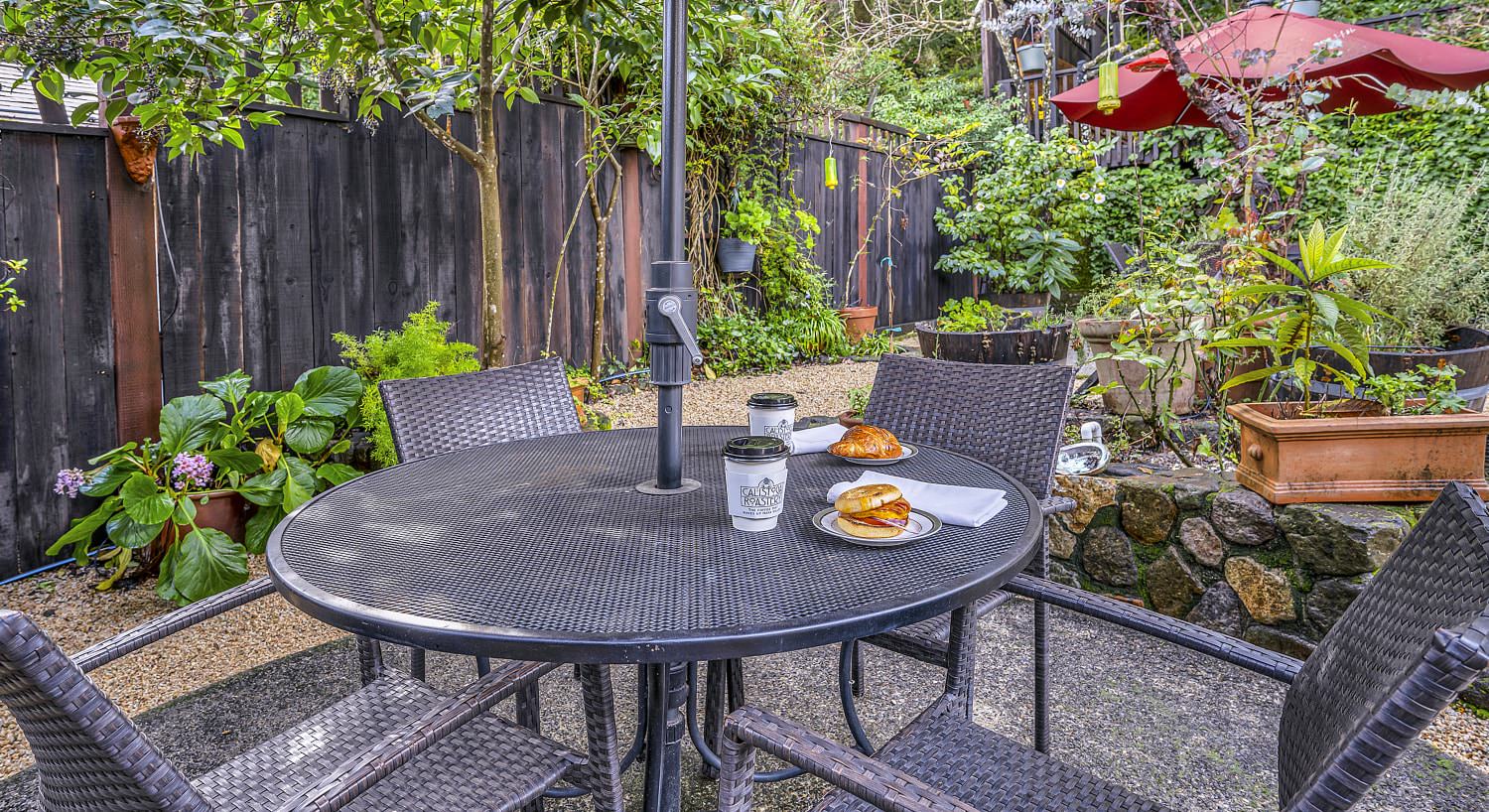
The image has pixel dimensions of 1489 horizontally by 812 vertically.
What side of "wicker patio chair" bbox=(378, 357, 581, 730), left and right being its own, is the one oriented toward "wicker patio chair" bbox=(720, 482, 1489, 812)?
front

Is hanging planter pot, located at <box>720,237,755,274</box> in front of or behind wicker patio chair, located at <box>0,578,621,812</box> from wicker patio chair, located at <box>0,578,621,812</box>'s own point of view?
in front

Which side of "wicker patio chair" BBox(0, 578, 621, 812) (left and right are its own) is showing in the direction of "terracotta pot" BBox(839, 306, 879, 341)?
front

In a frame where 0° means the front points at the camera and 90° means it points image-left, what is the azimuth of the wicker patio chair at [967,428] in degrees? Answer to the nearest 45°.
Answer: approximately 45°

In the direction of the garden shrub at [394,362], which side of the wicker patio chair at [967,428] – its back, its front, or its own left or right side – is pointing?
right

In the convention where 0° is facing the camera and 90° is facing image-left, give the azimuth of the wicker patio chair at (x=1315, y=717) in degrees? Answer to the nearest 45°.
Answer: approximately 135°

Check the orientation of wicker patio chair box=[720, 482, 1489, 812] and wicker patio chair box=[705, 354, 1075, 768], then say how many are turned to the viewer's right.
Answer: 0

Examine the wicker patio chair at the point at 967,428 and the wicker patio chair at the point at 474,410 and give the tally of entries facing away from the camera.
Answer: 0

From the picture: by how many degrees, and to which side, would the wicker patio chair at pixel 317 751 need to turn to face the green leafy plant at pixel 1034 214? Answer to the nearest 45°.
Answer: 0° — it already faces it

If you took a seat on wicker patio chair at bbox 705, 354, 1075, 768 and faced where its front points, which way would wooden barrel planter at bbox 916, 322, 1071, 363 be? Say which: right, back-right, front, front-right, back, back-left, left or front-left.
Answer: back-right

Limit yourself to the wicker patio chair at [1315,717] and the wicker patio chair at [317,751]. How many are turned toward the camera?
0

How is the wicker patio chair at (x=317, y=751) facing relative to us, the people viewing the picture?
facing away from the viewer and to the right of the viewer

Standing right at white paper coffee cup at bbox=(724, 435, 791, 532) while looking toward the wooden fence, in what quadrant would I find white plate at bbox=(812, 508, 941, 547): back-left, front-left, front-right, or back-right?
back-right

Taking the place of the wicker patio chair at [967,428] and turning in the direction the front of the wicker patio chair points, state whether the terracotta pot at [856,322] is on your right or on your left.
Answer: on your right

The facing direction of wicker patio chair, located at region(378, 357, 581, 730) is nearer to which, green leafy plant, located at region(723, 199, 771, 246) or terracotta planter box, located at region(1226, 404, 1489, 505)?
the terracotta planter box
